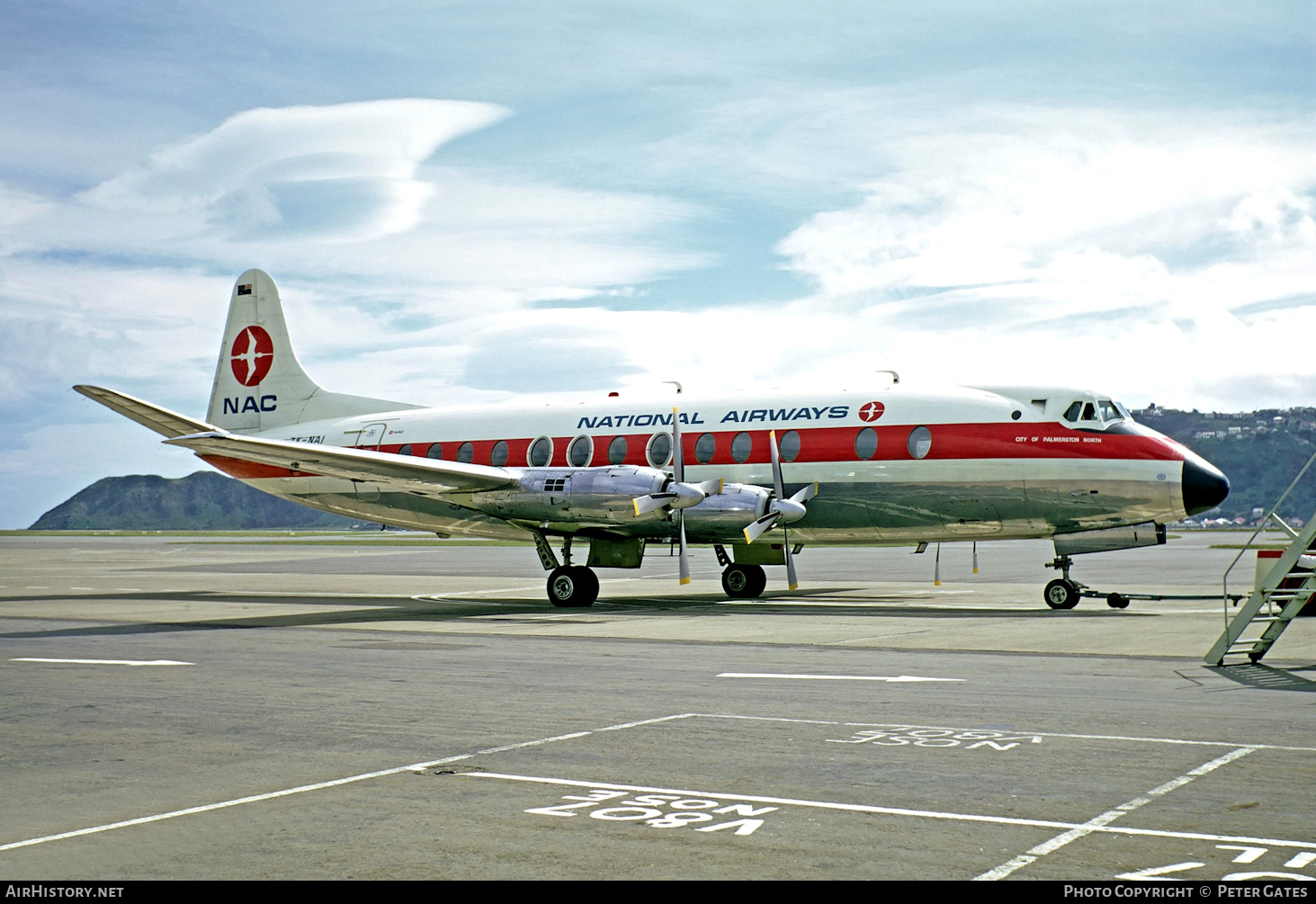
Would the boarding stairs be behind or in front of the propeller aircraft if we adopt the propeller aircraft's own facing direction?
in front

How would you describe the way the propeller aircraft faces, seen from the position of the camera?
facing the viewer and to the right of the viewer
